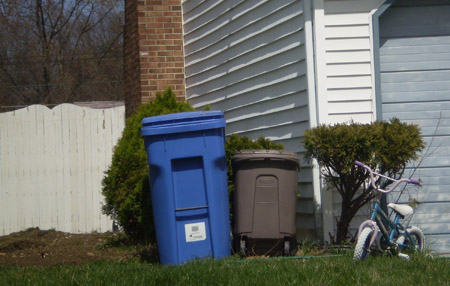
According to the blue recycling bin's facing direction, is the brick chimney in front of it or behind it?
behind

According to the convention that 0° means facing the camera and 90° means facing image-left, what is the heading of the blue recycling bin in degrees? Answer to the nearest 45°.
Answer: approximately 0°

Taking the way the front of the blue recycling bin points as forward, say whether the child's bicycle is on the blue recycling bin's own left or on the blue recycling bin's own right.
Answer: on the blue recycling bin's own left

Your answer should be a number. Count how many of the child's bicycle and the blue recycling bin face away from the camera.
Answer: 0

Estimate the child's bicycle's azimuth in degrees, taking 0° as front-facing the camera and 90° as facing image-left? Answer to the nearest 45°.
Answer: approximately 45°

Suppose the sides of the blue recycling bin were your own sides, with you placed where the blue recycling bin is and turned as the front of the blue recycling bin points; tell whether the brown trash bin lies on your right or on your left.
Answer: on your left
